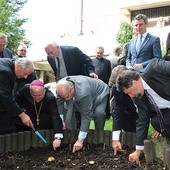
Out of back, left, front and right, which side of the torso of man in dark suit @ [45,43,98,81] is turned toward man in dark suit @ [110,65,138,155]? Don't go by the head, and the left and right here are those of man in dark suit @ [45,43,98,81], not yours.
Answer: left

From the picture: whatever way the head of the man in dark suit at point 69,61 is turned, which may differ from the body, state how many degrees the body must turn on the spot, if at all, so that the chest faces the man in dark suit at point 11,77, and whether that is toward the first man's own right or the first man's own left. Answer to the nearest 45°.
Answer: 0° — they already face them

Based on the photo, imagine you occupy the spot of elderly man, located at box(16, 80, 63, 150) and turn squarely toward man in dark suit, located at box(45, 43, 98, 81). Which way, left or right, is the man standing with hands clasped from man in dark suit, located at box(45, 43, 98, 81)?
right

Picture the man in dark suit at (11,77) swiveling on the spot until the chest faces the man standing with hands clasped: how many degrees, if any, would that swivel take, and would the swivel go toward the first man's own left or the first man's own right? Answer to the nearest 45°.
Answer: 0° — they already face them

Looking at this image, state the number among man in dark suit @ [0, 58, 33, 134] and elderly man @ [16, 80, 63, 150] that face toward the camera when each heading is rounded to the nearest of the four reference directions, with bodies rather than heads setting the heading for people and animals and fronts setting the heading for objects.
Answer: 1

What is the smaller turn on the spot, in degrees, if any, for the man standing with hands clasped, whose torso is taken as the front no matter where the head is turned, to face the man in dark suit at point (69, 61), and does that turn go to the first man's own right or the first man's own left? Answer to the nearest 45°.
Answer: approximately 45° to the first man's own right

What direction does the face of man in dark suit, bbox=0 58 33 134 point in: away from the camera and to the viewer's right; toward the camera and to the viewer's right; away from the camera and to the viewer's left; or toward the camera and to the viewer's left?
toward the camera and to the viewer's right

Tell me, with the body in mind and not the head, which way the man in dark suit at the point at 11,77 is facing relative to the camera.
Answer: to the viewer's right

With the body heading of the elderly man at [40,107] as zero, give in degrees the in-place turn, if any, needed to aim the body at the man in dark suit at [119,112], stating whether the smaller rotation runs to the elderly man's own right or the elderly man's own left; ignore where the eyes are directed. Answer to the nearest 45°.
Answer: approximately 45° to the elderly man's own left

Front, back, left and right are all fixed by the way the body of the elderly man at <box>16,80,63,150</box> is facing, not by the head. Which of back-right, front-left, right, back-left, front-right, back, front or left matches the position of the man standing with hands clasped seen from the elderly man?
left

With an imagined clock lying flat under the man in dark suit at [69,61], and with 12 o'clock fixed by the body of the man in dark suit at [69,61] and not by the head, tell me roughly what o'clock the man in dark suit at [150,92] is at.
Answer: the man in dark suit at [150,92] is roughly at 10 o'clock from the man in dark suit at [69,61].

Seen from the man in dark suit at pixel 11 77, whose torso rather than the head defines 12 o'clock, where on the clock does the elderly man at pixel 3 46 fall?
The elderly man is roughly at 9 o'clock from the man in dark suit.

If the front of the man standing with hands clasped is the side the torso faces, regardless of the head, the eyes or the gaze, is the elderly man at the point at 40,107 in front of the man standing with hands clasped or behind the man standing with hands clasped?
in front
